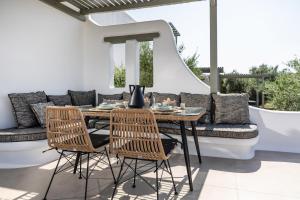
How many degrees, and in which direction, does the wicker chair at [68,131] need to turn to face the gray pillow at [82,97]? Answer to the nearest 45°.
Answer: approximately 45° to its left

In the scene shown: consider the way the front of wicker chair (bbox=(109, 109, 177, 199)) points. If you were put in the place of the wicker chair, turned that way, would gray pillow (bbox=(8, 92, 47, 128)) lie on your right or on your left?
on your left

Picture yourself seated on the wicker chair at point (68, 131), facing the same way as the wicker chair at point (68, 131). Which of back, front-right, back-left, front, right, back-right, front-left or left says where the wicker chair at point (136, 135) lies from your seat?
right

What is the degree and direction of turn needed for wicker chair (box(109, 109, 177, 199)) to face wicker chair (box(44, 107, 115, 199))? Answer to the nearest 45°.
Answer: approximately 135° to its left

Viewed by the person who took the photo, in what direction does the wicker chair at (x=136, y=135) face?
facing away from the viewer and to the right of the viewer

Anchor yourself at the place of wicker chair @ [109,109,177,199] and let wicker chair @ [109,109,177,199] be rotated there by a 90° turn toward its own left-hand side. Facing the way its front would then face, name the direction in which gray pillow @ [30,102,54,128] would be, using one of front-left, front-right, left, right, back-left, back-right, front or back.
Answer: front

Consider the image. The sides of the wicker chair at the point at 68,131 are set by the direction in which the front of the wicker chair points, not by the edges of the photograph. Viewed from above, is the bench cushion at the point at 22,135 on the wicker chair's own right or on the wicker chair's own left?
on the wicker chair's own left

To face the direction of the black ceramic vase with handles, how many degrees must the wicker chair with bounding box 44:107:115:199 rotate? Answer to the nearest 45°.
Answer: approximately 45° to its right

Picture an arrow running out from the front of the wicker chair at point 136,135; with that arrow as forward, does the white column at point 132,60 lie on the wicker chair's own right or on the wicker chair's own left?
on the wicker chair's own left

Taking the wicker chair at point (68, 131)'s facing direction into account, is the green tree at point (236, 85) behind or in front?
in front

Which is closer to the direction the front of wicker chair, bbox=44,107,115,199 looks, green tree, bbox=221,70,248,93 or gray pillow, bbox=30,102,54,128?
the green tree

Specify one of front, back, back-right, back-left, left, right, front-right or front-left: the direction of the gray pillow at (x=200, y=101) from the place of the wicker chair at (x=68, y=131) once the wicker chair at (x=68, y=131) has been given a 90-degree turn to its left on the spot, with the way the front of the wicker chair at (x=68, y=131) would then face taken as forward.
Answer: right

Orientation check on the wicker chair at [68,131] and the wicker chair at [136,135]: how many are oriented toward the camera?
0

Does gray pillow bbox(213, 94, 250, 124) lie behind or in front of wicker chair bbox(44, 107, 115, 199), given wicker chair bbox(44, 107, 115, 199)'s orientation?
in front

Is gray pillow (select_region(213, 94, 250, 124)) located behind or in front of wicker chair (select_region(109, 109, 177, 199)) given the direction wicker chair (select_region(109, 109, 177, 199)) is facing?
in front
